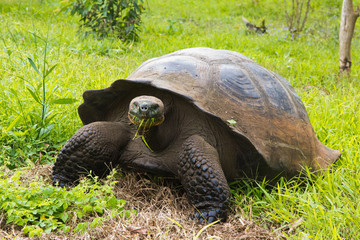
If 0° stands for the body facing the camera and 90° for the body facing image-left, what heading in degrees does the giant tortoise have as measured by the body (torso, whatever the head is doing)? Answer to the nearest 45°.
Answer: approximately 45°
